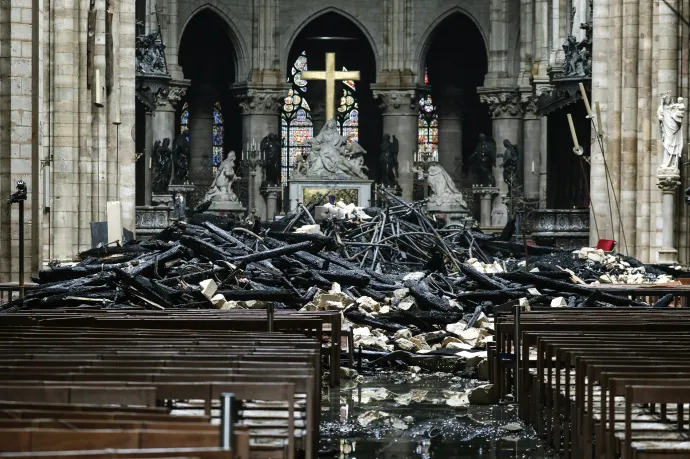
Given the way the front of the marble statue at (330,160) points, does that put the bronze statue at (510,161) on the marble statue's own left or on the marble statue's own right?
on the marble statue's own left

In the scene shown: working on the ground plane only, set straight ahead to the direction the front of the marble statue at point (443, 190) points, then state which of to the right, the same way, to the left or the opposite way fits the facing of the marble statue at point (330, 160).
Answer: to the left

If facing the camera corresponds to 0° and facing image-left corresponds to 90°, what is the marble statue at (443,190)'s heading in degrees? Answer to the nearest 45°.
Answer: approximately 90°

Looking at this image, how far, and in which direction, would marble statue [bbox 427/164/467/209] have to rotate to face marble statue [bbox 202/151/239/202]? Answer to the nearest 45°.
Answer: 0° — it already faces it

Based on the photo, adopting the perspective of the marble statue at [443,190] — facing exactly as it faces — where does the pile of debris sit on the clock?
The pile of debris is roughly at 9 o'clock from the marble statue.

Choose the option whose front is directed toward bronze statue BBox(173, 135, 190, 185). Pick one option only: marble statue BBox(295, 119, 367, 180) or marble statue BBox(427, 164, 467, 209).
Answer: marble statue BBox(427, 164, 467, 209)

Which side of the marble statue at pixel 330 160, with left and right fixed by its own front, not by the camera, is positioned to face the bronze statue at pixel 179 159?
right

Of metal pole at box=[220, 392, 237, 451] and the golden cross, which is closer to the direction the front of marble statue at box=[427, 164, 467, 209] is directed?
the golden cross

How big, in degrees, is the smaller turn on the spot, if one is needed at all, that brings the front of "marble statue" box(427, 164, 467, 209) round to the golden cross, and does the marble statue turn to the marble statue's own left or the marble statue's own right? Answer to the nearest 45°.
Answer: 0° — it already faces it

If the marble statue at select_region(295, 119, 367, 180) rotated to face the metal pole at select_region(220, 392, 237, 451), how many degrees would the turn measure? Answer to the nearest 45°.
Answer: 0° — it already faces it

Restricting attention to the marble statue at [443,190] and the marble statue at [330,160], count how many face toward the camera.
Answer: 1

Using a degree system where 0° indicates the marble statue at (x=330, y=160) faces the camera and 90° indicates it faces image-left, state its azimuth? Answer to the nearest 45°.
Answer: approximately 0°
